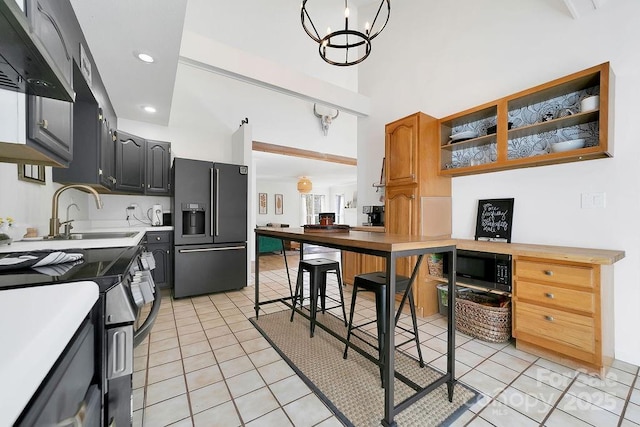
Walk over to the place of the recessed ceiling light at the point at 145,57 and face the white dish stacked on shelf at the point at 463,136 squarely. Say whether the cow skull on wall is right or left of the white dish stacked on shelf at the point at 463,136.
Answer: left

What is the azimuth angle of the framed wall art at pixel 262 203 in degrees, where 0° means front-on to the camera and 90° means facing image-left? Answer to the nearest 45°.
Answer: approximately 0°

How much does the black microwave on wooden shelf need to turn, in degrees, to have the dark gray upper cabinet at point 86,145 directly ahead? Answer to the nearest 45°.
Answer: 0° — it already faces it

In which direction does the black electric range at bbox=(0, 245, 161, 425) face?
to the viewer's right

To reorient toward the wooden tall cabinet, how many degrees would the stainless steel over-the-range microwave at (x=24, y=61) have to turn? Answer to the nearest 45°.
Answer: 0° — it already faces it

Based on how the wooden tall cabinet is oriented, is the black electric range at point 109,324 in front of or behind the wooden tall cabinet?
in front

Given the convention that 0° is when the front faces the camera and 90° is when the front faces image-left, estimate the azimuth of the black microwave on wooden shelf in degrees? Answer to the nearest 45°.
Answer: approximately 45°

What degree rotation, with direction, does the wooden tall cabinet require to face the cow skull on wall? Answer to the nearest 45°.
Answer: approximately 90° to its right

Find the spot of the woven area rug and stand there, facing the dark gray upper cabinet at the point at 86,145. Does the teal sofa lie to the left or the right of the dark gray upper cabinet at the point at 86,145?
right

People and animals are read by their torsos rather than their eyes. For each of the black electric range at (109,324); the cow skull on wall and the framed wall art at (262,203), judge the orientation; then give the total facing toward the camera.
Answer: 2

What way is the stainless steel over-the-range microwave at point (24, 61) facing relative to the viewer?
to the viewer's right

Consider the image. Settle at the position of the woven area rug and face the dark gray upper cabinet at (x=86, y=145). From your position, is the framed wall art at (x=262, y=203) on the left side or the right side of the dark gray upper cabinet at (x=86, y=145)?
right

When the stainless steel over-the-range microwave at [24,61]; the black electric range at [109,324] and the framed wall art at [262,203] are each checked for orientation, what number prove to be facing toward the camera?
1

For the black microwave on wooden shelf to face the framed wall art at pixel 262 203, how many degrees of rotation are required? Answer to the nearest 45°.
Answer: approximately 90° to its right
